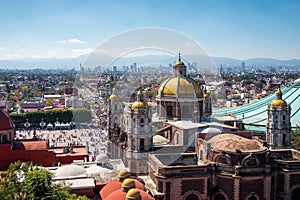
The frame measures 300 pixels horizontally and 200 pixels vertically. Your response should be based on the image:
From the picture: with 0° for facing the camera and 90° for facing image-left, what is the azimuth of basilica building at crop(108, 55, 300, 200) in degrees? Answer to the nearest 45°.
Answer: approximately 135°

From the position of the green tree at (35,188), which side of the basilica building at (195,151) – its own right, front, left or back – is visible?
left
